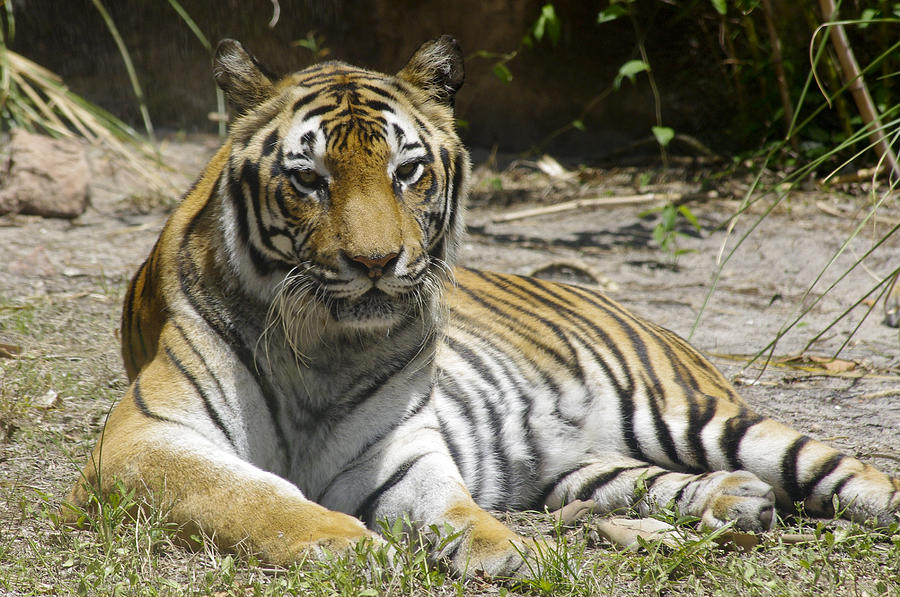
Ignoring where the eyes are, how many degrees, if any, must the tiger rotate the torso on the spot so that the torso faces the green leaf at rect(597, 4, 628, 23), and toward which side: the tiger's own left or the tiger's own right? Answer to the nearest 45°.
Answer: approximately 135° to the tiger's own right

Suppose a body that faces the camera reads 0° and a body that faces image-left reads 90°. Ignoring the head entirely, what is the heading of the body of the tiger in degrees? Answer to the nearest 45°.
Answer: approximately 45°

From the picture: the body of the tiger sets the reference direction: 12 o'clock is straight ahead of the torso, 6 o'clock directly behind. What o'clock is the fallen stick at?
The fallen stick is roughly at 5 o'clock from the tiger.

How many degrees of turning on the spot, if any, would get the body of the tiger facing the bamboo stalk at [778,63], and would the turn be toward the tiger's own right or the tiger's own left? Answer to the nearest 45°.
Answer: approximately 180°

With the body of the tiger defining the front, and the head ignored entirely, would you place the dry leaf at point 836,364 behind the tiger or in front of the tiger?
behind
